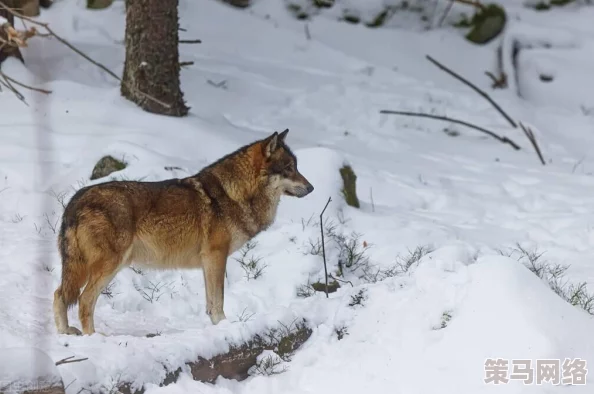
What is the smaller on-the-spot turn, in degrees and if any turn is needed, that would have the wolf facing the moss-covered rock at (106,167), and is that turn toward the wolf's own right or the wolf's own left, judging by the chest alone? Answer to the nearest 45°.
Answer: approximately 90° to the wolf's own left

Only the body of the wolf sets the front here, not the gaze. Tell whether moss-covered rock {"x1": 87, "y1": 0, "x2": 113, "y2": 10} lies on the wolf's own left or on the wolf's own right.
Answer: on the wolf's own left

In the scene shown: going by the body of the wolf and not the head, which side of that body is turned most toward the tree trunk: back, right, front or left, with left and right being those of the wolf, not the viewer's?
left

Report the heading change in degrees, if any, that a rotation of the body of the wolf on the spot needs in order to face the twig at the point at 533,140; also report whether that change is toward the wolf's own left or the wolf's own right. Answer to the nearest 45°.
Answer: approximately 45° to the wolf's own left

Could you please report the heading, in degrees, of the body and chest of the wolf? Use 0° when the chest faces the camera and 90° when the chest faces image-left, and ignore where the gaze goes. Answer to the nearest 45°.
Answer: approximately 270°

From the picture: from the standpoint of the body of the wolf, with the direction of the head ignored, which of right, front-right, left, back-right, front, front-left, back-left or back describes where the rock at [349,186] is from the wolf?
front-left

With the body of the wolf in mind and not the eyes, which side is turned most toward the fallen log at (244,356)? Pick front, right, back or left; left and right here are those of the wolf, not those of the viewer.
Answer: right
